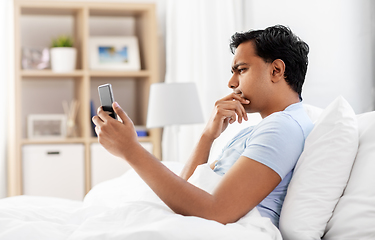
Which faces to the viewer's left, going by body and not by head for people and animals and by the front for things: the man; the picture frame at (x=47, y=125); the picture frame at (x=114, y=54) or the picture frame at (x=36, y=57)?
the man

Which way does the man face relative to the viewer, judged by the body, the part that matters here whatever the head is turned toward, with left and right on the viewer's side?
facing to the left of the viewer

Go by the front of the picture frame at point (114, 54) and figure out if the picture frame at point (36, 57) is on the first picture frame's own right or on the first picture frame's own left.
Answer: on the first picture frame's own right

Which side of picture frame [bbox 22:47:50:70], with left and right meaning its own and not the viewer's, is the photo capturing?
front

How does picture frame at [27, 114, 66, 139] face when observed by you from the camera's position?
facing the viewer

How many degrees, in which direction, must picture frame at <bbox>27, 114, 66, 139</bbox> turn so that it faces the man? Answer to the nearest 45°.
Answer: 0° — it already faces them

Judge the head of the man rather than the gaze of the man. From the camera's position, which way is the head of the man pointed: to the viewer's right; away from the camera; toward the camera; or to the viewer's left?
to the viewer's left

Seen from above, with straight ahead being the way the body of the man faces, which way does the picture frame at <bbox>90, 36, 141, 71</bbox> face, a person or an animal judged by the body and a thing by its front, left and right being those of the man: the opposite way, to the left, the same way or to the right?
to the left

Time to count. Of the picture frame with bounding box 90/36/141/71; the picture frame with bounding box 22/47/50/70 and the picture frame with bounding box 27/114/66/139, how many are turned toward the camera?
3
